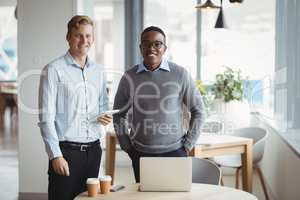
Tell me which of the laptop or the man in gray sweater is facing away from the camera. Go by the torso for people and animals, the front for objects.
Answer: the laptop

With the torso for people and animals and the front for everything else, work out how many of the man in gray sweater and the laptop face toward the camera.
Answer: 1

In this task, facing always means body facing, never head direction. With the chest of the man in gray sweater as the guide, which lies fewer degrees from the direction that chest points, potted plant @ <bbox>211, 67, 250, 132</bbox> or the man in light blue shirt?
the man in light blue shirt

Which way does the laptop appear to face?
away from the camera

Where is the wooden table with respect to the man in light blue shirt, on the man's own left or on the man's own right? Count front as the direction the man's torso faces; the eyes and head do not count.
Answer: on the man's own left

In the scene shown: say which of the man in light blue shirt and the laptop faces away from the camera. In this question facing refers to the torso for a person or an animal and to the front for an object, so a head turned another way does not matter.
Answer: the laptop

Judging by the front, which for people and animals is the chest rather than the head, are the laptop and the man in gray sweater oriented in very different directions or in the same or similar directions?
very different directions

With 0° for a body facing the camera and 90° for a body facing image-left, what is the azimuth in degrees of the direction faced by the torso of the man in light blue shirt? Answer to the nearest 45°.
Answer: approximately 315°

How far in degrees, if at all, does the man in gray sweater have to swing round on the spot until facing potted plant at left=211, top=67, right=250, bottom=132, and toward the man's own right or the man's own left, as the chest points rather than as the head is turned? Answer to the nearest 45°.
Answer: approximately 180°
